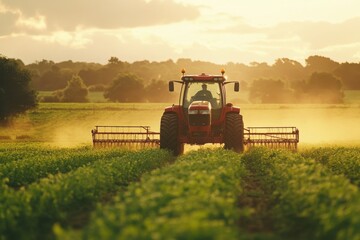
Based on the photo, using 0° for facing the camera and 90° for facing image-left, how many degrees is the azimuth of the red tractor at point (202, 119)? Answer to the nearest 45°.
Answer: approximately 0°

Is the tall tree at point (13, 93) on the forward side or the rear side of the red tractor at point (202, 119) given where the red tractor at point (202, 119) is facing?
on the rear side
